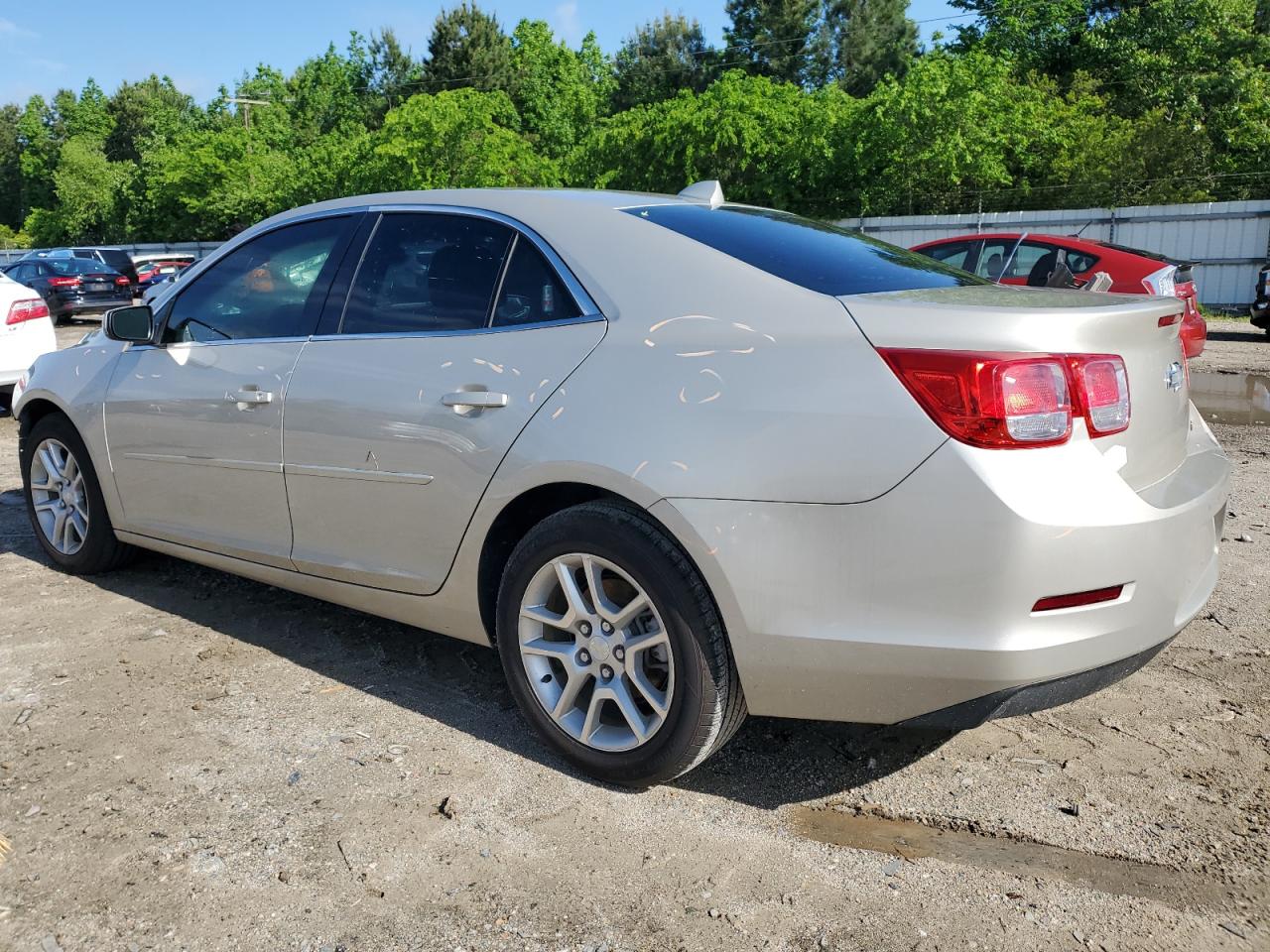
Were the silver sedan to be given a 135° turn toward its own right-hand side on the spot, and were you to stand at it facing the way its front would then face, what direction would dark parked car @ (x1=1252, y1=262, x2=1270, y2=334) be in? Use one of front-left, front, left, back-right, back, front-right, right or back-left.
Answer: front-left

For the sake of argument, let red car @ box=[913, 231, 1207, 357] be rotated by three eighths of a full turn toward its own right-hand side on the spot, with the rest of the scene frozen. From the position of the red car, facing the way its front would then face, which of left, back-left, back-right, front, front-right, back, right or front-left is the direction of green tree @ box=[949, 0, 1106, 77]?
left

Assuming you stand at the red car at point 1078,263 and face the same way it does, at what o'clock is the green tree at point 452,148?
The green tree is roughly at 12 o'clock from the red car.

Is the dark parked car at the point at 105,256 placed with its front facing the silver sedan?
no

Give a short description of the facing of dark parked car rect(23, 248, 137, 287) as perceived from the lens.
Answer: facing away from the viewer and to the left of the viewer

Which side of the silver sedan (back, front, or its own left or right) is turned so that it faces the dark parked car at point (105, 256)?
front

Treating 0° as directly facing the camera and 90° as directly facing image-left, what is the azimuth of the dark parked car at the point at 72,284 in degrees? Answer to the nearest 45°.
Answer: approximately 135°

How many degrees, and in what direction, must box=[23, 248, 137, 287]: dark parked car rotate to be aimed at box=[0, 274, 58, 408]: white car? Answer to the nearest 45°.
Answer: approximately 135° to its left

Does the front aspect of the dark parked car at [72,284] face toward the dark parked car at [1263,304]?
no

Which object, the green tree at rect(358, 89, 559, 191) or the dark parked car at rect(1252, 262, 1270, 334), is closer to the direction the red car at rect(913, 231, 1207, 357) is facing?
the green tree

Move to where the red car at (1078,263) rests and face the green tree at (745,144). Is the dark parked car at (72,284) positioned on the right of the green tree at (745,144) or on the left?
left

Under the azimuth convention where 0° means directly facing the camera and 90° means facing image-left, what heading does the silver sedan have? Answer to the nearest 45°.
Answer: approximately 135°

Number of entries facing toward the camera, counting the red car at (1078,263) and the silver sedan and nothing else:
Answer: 0

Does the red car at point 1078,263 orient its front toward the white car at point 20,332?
no

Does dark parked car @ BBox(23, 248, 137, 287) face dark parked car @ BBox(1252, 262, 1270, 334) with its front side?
no

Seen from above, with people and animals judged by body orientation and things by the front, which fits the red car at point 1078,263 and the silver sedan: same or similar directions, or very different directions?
same or similar directions

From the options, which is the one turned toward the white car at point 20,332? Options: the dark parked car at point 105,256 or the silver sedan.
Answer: the silver sedan

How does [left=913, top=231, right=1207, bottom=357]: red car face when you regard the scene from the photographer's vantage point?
facing away from the viewer and to the left of the viewer
